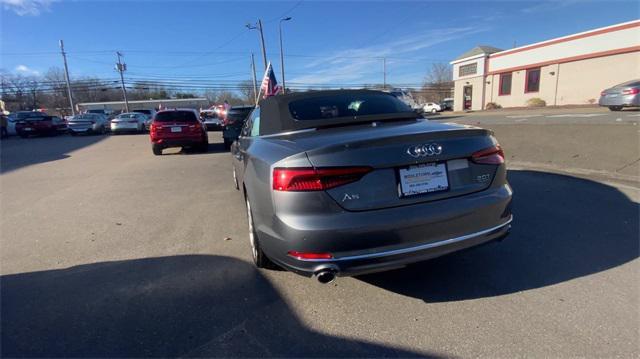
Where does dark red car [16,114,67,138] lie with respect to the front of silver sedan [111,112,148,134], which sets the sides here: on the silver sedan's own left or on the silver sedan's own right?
on the silver sedan's own left

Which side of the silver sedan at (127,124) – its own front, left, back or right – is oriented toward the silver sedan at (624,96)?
right

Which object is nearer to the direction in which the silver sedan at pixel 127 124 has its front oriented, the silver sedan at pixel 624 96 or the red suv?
the silver sedan

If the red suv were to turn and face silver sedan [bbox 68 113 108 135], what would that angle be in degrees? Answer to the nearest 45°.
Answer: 0° — it already faces it

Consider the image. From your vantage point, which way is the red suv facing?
away from the camera

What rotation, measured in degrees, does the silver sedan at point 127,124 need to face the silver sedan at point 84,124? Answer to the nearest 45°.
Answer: approximately 90° to its left

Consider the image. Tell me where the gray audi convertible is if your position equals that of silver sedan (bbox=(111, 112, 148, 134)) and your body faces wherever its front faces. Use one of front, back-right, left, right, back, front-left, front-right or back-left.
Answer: back-right

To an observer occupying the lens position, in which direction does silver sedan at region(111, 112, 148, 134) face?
facing away from the viewer and to the right of the viewer

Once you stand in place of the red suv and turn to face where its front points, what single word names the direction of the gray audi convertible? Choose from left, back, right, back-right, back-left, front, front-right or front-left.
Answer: back

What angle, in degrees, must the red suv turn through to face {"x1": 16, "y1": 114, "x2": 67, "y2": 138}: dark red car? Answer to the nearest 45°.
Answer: approximately 45° to its left

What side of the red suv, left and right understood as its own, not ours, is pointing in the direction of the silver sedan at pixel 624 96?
right

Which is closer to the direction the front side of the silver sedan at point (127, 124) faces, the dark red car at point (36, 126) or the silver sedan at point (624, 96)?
the silver sedan

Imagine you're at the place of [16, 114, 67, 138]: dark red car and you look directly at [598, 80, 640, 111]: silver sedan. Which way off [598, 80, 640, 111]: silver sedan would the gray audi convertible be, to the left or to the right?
right
